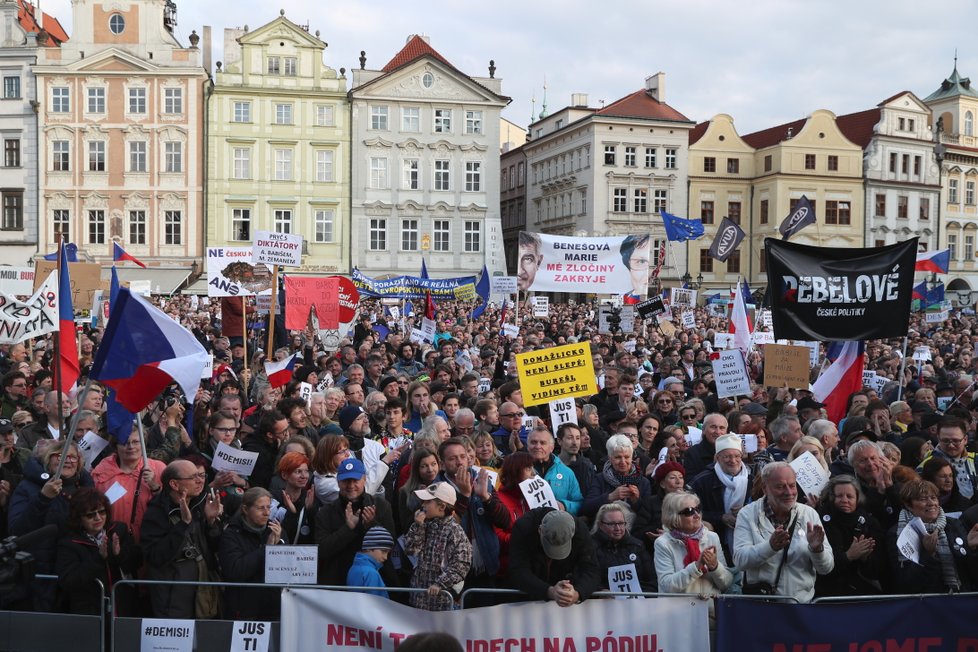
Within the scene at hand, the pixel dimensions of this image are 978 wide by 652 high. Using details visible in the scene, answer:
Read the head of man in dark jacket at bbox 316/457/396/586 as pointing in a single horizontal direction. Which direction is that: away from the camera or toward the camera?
toward the camera

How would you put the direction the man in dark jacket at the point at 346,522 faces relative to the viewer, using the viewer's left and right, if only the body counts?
facing the viewer

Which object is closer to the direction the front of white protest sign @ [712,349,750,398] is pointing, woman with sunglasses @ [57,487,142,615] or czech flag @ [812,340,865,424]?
the woman with sunglasses

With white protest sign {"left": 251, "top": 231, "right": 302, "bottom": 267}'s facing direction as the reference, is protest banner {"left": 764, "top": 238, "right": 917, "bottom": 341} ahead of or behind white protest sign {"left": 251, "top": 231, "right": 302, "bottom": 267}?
ahead

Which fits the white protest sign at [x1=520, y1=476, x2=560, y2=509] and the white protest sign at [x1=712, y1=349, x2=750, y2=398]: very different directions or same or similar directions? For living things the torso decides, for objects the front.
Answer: same or similar directions

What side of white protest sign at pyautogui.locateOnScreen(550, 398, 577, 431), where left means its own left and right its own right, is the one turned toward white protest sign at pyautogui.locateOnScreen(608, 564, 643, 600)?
front

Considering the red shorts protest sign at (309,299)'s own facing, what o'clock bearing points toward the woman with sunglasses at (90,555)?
The woman with sunglasses is roughly at 12 o'clock from the red shorts protest sign.

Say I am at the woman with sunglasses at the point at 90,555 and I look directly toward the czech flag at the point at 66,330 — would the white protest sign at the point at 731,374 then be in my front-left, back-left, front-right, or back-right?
front-right

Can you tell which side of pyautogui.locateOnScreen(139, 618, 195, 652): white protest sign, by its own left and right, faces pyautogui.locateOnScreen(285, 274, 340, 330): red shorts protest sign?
back

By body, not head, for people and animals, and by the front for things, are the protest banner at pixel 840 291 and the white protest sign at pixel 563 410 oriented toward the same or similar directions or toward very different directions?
same or similar directions

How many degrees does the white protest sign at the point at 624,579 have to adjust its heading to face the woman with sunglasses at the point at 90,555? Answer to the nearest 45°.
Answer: approximately 90° to its right

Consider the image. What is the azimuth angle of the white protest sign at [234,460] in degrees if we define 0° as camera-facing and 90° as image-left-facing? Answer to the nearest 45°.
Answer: approximately 0°

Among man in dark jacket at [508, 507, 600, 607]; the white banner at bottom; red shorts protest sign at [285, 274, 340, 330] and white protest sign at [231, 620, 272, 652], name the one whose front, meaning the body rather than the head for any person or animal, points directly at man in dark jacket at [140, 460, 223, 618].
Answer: the red shorts protest sign

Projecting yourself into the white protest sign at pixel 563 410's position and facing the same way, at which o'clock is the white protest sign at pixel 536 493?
the white protest sign at pixel 536 493 is roughly at 12 o'clock from the white protest sign at pixel 563 410.

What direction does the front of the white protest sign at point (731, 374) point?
toward the camera

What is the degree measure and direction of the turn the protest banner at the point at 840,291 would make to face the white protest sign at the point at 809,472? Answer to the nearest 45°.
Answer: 0° — it already faces it

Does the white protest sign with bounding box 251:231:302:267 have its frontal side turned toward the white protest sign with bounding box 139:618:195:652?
yes

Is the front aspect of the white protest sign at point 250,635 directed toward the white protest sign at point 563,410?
no

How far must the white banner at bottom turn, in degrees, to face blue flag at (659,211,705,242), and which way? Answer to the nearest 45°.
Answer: approximately 180°

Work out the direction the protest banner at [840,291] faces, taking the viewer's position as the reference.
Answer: facing the viewer

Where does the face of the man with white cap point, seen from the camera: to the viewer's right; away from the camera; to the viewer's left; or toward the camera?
toward the camera
